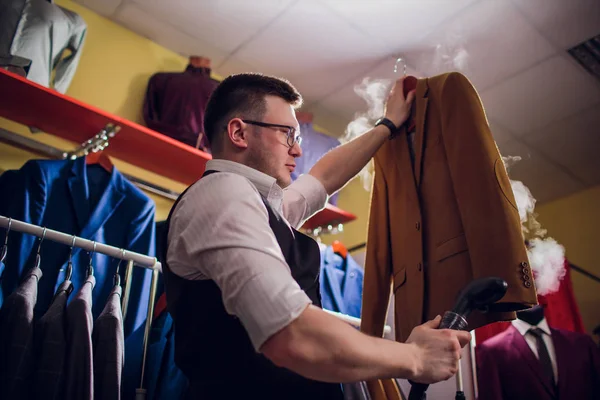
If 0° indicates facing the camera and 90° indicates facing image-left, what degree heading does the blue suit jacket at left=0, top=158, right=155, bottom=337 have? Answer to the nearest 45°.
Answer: approximately 0°

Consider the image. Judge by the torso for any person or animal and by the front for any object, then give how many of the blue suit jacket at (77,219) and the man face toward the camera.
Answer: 1

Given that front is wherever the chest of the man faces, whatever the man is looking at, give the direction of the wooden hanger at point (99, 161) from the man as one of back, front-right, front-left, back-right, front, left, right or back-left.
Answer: back-left

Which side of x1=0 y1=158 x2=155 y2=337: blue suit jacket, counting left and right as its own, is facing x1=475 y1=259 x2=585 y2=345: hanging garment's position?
left

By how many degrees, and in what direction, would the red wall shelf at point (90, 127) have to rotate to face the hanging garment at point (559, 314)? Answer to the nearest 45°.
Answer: approximately 45° to its left

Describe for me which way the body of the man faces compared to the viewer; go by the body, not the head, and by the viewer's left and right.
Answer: facing to the right of the viewer

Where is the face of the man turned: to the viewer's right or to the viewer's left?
to the viewer's right

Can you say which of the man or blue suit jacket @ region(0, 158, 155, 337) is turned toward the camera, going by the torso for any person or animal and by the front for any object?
the blue suit jacket

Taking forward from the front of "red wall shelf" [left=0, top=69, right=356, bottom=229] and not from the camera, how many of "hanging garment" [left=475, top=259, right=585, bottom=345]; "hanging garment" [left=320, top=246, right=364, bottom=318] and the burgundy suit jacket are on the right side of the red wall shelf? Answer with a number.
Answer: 0

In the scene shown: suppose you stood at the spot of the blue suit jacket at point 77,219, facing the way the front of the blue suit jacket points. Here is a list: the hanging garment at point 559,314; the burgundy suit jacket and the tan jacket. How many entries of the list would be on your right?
0
